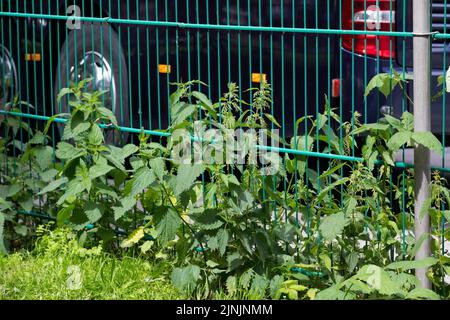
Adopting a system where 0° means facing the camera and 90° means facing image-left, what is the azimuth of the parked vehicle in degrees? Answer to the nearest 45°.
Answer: approximately 135°

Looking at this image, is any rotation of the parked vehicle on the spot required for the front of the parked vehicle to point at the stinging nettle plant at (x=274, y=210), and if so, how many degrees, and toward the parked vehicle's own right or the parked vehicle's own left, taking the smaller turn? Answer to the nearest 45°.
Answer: approximately 135° to the parked vehicle's own left
